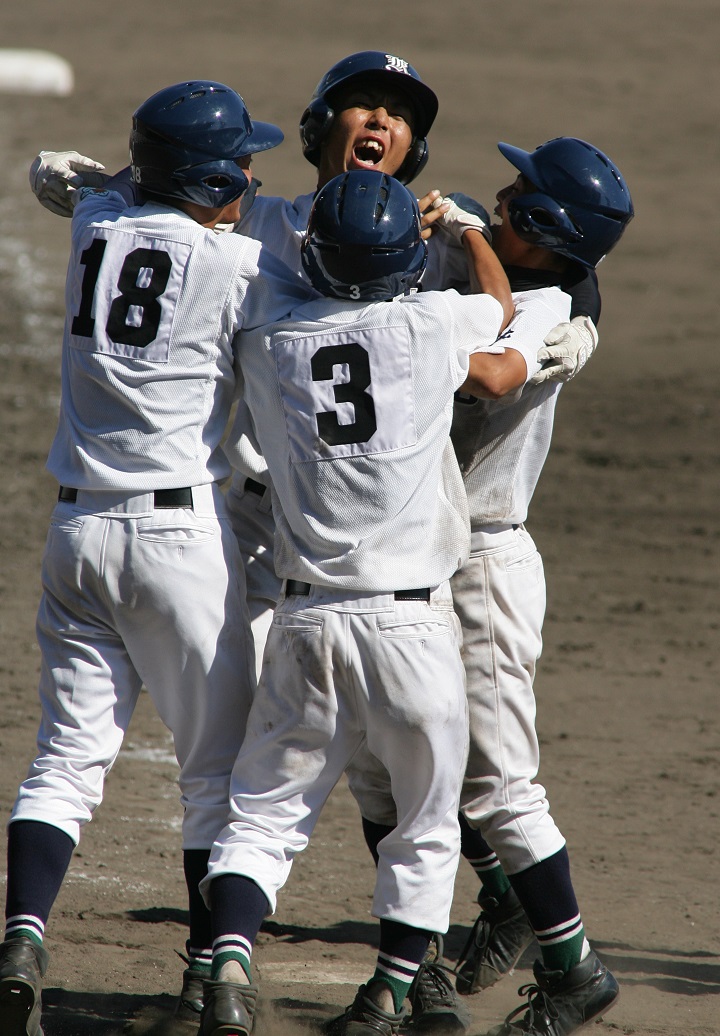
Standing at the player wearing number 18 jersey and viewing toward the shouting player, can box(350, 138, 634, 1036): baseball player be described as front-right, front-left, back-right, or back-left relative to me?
front-right

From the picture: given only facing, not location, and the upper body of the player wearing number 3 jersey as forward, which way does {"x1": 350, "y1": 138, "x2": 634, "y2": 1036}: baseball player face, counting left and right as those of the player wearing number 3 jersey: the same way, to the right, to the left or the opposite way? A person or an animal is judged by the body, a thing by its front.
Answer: to the left

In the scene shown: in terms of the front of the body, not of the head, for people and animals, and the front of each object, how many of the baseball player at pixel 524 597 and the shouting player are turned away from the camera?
0

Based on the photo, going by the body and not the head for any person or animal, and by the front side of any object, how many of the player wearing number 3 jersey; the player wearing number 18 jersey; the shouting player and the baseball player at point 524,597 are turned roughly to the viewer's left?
1

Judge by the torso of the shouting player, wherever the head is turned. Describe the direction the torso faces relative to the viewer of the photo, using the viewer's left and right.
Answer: facing the viewer

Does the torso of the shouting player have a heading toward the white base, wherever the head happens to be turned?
no

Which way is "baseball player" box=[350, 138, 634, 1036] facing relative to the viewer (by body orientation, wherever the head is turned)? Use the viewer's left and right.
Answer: facing to the left of the viewer

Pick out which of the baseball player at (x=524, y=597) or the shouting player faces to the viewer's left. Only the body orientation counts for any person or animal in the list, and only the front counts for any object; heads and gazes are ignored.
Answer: the baseball player

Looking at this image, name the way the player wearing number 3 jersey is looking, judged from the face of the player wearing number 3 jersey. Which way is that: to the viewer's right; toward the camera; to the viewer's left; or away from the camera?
away from the camera

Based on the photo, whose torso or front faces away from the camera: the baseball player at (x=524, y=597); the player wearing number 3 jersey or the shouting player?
the player wearing number 3 jersey

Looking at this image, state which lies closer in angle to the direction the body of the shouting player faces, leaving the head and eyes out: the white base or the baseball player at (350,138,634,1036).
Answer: the baseball player

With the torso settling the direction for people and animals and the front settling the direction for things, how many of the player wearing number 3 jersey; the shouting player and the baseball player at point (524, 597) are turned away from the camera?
1

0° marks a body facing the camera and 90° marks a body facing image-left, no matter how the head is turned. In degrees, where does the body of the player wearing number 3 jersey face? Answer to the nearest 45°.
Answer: approximately 180°

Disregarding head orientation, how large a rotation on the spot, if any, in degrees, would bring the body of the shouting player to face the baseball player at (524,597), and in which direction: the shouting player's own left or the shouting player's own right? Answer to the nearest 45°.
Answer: approximately 45° to the shouting player's own left

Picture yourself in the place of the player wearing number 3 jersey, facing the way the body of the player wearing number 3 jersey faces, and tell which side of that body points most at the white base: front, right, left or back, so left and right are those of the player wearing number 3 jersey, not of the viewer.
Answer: front
